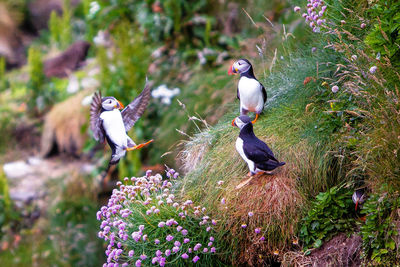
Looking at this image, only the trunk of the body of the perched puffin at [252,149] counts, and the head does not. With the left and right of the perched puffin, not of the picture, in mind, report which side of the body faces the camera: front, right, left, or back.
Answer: left

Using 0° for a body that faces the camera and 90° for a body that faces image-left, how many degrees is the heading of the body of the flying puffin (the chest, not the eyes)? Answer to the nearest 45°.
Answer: approximately 315°

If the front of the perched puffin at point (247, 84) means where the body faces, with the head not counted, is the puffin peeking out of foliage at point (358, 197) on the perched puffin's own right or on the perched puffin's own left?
on the perched puffin's own left

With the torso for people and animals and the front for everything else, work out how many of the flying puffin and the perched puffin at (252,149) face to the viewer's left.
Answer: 1

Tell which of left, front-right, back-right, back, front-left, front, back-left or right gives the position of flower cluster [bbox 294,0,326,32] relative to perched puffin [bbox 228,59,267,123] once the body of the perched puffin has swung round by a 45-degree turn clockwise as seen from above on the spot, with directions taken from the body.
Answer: back-right

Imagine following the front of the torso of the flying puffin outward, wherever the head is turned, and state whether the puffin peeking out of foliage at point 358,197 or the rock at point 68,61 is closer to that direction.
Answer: the puffin peeking out of foliage

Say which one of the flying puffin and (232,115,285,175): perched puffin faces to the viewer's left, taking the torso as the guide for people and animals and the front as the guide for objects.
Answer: the perched puffin

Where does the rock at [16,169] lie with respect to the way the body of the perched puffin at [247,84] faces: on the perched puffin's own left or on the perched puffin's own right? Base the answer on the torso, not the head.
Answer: on the perched puffin's own right
